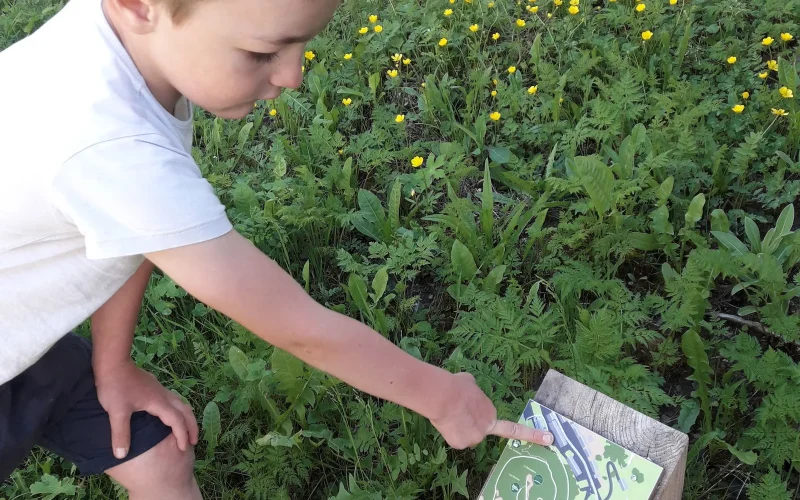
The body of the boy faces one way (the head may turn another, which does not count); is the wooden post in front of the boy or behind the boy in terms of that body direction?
in front

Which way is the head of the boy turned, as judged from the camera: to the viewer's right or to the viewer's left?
to the viewer's right

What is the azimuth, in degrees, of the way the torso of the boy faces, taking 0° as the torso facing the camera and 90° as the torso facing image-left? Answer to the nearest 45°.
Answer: approximately 270°
